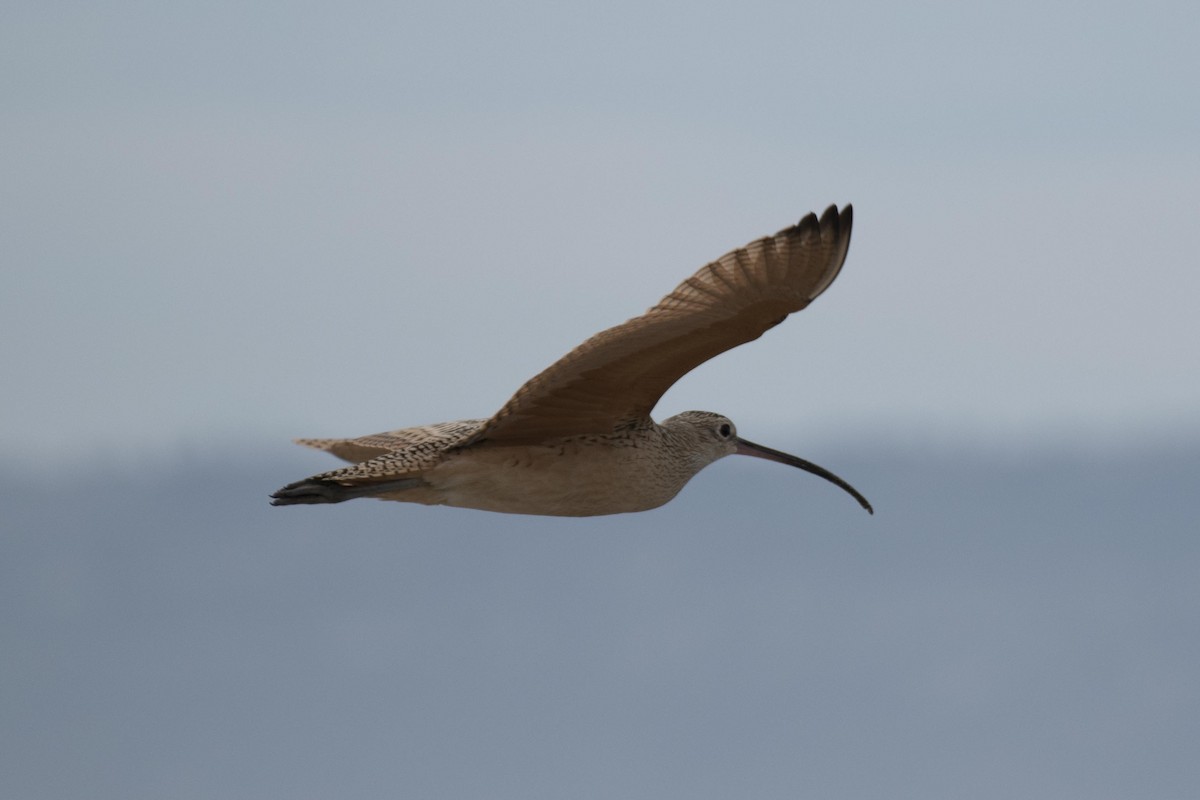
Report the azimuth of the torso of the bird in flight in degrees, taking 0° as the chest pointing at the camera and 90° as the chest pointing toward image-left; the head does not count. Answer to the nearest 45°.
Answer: approximately 270°
